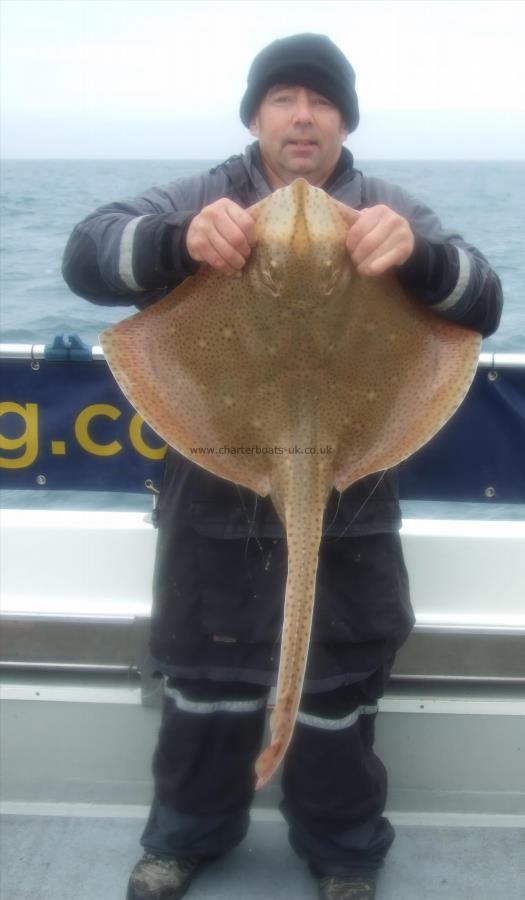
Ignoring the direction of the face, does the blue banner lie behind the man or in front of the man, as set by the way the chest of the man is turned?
behind

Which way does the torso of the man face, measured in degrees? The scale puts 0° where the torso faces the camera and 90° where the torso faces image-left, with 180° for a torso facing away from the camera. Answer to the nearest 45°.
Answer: approximately 0°

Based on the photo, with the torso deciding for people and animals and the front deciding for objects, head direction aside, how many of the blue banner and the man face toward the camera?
2
